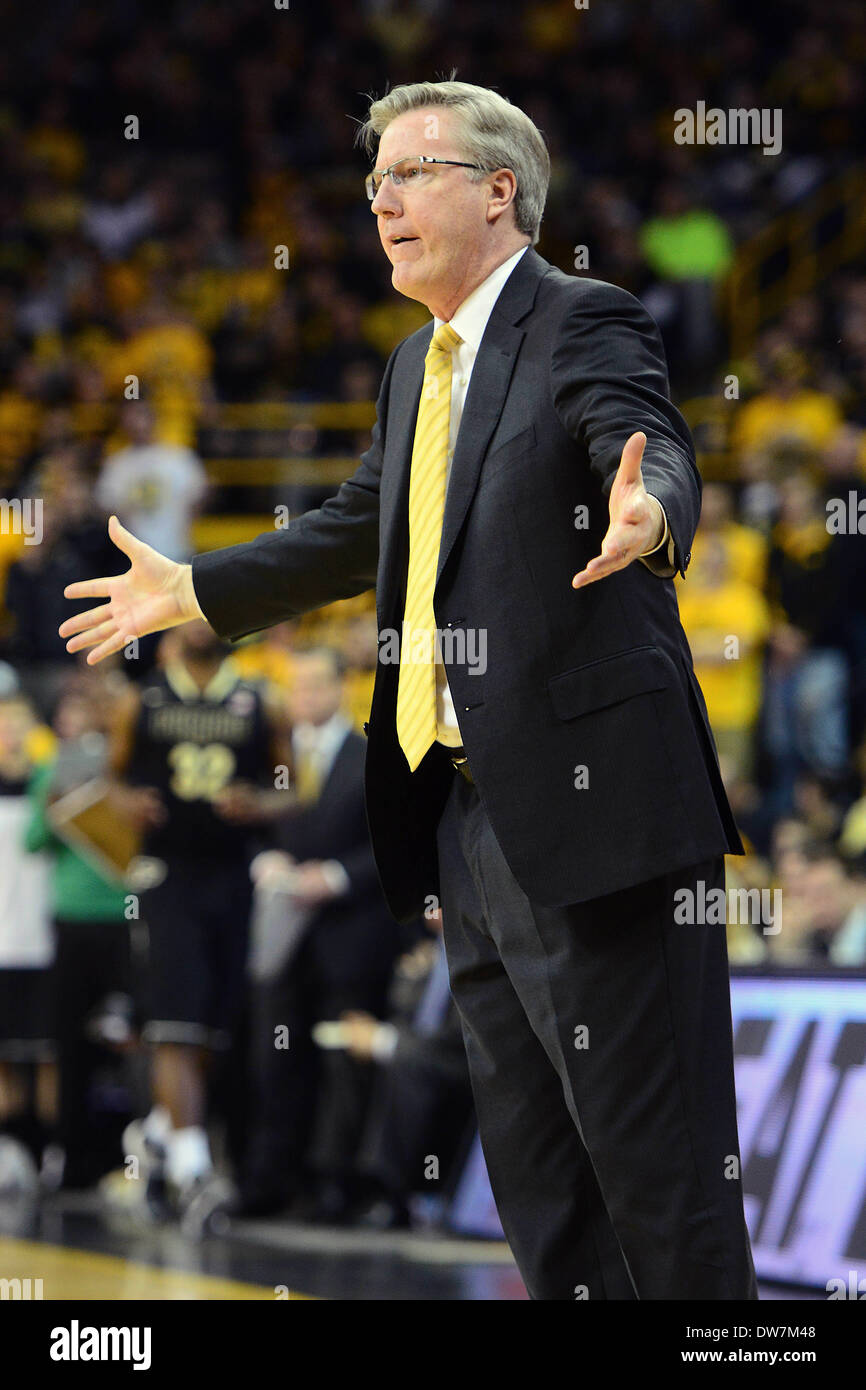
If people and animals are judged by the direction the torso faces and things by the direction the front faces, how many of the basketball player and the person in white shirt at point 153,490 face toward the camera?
2

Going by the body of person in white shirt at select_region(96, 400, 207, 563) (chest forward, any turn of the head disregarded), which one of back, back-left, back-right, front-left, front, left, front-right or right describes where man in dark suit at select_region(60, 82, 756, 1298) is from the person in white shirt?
front

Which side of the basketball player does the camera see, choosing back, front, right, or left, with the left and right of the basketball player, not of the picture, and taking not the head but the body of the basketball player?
front

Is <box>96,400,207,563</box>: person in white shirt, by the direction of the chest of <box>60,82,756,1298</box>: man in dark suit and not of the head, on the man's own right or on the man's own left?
on the man's own right

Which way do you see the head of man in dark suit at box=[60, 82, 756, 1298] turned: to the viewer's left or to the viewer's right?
to the viewer's left

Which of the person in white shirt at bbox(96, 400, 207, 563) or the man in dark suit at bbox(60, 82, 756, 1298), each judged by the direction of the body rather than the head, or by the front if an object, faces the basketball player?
the person in white shirt

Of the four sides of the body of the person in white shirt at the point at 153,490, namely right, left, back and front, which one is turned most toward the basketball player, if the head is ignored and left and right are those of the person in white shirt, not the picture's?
front

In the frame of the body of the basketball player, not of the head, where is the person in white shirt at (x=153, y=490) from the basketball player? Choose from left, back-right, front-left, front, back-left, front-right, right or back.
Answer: back

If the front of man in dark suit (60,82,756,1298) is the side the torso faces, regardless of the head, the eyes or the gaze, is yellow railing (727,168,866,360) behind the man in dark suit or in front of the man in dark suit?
behind
